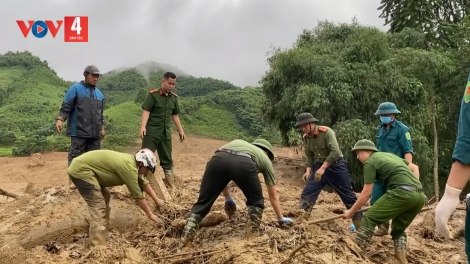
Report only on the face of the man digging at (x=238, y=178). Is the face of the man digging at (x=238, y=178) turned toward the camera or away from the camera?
away from the camera

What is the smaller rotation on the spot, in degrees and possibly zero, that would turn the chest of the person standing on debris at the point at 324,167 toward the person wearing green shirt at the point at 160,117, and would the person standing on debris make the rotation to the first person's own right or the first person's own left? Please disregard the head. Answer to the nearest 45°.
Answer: approximately 45° to the first person's own right

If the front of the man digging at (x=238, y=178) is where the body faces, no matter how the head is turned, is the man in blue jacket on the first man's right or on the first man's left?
on the first man's left

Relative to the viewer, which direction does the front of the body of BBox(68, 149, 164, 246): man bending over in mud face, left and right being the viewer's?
facing to the right of the viewer

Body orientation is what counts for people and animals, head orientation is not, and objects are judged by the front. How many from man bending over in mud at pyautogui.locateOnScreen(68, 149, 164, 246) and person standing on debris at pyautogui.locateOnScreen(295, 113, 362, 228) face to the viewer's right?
1

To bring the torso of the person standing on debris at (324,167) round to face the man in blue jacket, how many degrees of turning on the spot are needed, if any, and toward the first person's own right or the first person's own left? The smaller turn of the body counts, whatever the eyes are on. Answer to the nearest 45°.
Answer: approximately 45° to the first person's own right

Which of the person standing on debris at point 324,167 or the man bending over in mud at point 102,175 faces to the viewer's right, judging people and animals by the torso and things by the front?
the man bending over in mud

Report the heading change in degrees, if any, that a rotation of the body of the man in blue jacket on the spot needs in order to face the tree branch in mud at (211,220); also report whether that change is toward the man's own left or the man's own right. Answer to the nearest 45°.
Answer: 0° — they already face it

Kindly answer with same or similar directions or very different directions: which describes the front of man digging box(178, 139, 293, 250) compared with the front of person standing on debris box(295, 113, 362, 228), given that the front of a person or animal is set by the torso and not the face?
very different directions

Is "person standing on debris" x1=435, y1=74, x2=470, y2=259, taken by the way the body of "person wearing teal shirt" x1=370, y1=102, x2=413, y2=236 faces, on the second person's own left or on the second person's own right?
on the second person's own left
